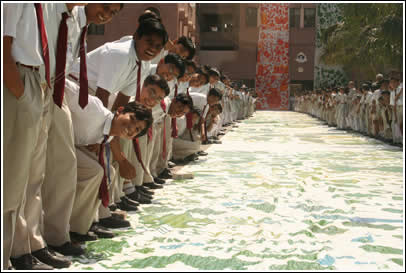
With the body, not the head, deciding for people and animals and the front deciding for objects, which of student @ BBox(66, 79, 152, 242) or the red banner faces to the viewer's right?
the student

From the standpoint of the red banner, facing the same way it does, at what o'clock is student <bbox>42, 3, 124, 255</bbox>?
The student is roughly at 12 o'clock from the red banner.

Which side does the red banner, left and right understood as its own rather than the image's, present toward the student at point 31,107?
front

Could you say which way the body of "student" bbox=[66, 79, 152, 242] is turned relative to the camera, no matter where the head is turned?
to the viewer's right

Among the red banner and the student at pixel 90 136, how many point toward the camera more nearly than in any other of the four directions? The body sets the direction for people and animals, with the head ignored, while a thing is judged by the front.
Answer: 1

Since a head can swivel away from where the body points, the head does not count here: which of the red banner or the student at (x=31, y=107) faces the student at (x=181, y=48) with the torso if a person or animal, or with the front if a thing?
the red banner

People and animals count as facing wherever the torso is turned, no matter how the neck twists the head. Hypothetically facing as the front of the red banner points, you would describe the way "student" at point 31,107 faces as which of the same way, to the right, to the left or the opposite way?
to the left

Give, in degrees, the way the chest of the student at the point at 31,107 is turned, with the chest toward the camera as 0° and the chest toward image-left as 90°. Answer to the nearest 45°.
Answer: approximately 315°

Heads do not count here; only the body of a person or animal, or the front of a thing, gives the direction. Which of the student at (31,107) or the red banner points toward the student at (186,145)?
the red banner

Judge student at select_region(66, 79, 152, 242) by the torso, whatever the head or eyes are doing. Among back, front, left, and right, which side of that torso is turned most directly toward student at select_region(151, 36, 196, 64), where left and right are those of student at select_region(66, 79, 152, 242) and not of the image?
left
